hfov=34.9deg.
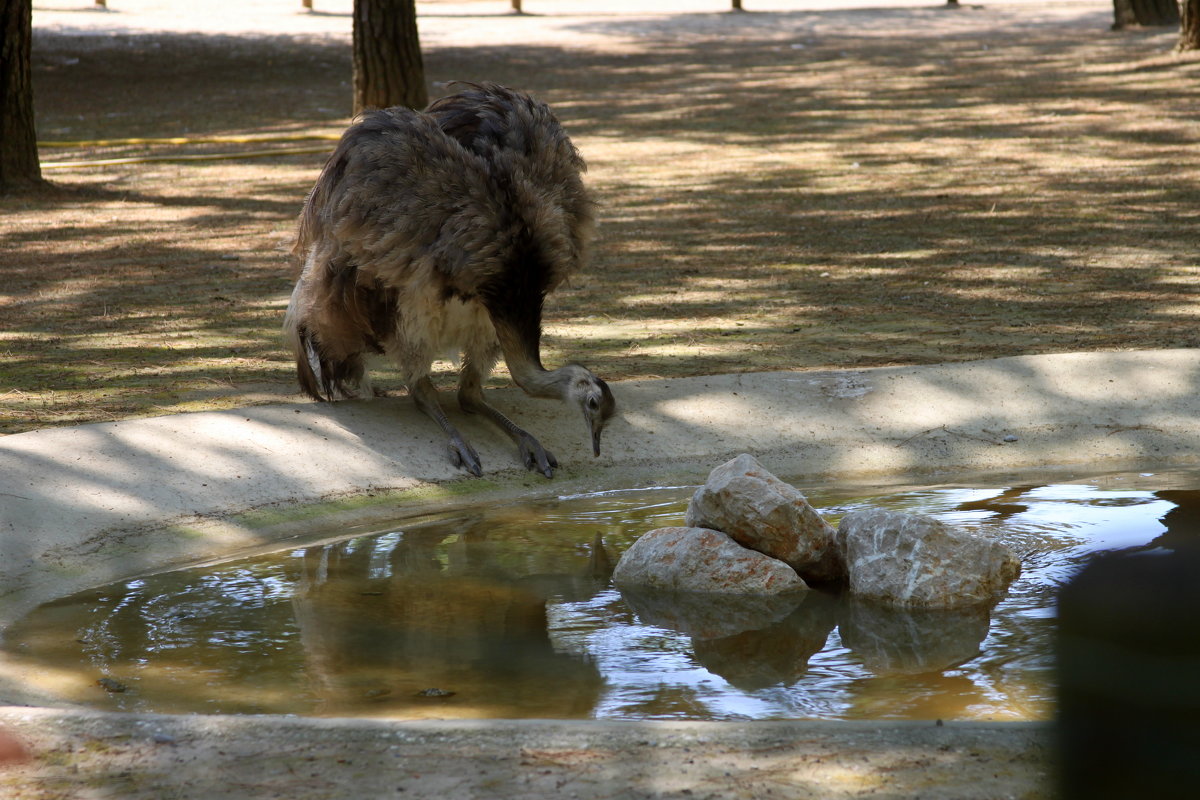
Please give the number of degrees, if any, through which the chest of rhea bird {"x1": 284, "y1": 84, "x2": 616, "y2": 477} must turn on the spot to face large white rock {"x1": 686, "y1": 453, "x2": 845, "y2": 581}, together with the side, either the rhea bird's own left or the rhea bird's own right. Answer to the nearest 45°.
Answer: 0° — it already faces it

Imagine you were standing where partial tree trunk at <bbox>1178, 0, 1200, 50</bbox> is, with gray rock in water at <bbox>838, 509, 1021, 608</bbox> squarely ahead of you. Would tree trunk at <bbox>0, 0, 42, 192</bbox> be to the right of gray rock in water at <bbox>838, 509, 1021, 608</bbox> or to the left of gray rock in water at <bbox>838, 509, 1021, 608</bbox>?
right

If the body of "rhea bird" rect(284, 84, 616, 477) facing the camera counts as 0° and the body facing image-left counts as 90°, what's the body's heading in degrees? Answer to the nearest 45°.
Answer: approximately 315°

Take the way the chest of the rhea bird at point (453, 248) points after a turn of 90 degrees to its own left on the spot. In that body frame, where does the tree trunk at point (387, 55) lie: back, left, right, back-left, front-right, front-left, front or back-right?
front-left

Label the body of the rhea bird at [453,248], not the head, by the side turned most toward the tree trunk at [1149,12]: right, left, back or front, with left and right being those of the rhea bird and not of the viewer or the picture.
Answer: left

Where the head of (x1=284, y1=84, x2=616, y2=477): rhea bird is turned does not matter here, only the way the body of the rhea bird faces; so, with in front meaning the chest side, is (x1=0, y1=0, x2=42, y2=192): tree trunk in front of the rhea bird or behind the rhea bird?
behind

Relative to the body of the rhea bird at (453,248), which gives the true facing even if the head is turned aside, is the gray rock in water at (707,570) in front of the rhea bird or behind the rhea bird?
in front
